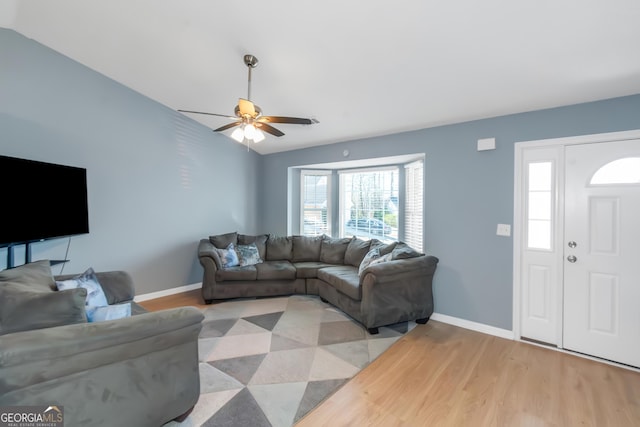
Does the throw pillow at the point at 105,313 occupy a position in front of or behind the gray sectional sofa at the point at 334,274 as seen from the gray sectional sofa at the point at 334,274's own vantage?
in front

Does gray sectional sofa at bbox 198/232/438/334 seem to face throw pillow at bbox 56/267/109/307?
yes

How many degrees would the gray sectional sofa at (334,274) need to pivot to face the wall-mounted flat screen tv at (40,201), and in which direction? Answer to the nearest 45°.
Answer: approximately 45° to its right

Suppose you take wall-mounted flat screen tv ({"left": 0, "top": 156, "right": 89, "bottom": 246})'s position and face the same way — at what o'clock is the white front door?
The white front door is roughly at 12 o'clock from the wall-mounted flat screen tv.

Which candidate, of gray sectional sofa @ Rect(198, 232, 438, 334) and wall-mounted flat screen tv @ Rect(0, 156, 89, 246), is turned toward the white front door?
the wall-mounted flat screen tv

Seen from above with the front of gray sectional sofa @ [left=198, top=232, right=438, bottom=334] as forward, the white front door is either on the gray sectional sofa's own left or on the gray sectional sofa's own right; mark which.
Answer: on the gray sectional sofa's own left

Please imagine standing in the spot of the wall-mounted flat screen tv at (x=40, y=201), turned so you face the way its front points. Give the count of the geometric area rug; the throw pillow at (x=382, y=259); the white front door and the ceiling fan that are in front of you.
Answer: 4

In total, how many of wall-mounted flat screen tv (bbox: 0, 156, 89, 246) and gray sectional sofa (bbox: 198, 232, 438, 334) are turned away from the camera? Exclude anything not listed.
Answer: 0

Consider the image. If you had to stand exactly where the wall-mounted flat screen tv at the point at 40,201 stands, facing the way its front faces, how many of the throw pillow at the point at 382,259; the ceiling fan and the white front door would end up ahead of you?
3

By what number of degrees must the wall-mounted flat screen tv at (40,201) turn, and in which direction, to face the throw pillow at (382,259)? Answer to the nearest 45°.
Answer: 0° — it already faces it

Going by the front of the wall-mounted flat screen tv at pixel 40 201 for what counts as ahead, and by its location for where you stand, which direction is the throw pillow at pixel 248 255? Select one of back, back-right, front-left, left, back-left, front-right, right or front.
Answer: front-left

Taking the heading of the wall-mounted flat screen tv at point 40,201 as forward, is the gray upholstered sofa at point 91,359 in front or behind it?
in front

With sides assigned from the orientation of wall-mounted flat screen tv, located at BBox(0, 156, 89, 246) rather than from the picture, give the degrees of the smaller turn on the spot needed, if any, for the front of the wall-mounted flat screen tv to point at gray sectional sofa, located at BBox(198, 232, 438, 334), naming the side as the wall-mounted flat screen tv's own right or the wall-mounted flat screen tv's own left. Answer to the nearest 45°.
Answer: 0° — it already faces it

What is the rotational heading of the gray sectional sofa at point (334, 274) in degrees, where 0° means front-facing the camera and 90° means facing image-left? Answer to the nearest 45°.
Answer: approximately 45°

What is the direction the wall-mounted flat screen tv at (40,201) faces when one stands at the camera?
facing the viewer and to the right of the viewer
